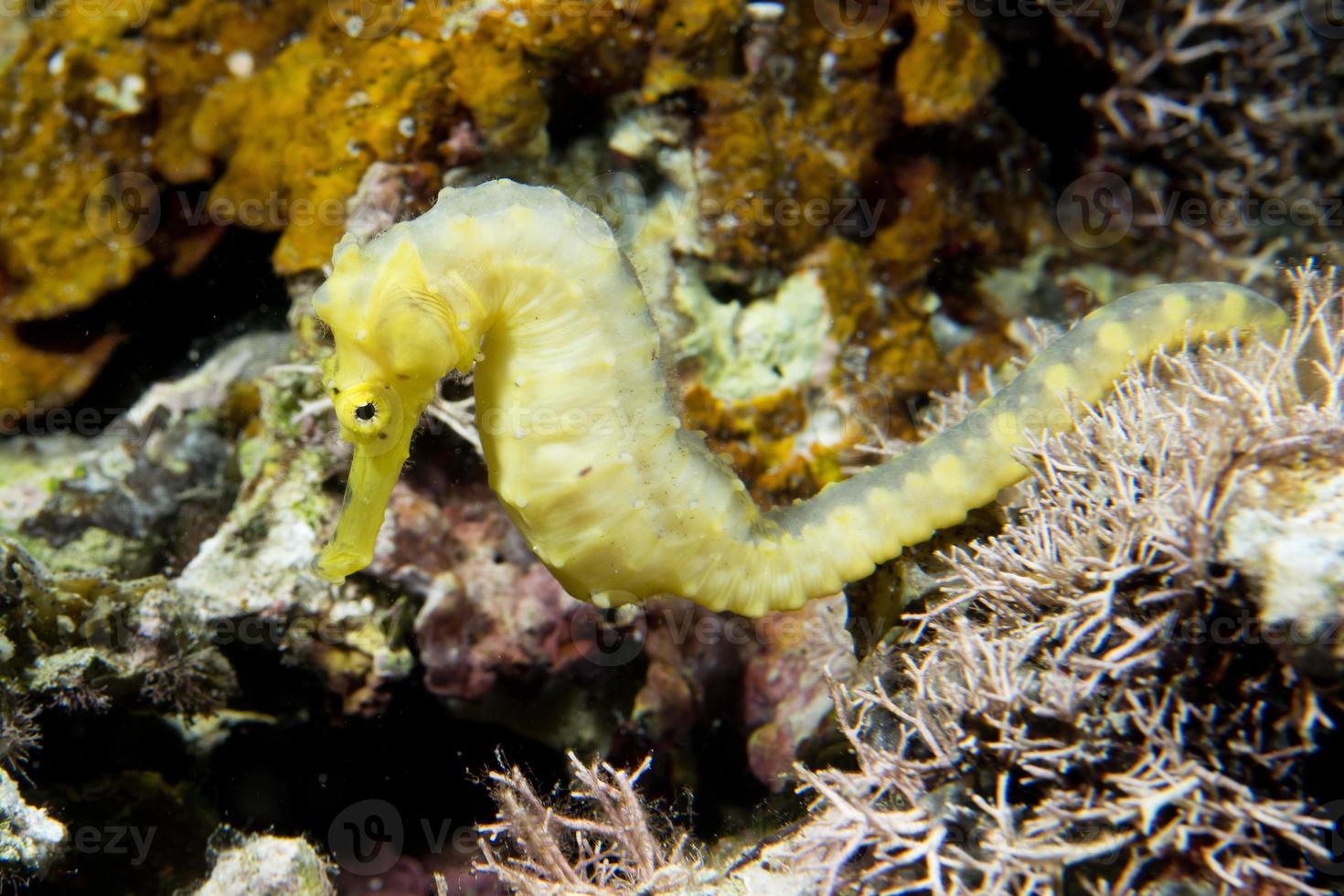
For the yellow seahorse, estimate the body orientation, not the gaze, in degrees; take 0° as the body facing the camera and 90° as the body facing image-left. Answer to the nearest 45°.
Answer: approximately 90°

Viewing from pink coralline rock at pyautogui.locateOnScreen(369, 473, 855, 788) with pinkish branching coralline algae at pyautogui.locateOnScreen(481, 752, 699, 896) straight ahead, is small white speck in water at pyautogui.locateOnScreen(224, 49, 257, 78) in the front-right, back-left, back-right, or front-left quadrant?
back-right

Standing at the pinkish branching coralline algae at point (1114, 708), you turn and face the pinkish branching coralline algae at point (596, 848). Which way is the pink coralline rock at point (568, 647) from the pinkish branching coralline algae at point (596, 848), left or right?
right

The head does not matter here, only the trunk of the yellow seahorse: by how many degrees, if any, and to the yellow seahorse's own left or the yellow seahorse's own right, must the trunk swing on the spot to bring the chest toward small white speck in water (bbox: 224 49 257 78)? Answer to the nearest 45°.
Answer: approximately 45° to the yellow seahorse's own right
